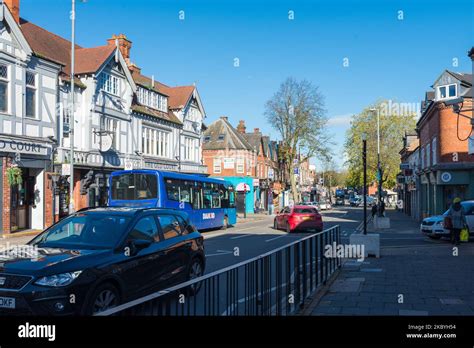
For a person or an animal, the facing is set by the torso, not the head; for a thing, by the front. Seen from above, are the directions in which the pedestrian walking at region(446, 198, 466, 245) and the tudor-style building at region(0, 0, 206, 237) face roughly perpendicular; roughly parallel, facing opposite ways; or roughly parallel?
roughly perpendicular

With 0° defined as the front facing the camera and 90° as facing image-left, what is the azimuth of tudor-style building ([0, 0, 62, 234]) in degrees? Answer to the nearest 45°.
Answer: approximately 315°

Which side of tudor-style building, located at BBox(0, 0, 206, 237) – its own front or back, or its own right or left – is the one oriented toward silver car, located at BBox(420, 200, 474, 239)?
front

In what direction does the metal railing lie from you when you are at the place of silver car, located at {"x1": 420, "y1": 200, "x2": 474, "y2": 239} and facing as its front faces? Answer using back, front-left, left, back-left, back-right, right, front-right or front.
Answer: front-left

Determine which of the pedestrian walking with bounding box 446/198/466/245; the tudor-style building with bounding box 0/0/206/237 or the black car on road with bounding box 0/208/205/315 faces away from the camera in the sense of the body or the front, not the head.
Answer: the pedestrian walking

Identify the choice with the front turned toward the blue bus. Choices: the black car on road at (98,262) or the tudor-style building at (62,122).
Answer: the tudor-style building

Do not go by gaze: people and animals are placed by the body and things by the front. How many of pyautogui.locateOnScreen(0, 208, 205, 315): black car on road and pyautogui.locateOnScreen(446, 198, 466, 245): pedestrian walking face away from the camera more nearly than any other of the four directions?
1

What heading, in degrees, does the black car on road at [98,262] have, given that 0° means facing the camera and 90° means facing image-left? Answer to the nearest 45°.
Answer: approximately 45°

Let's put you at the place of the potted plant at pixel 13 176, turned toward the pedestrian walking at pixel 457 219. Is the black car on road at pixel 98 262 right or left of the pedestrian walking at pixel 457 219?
right

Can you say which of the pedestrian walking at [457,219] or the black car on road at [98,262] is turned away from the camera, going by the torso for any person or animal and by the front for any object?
the pedestrian walking
